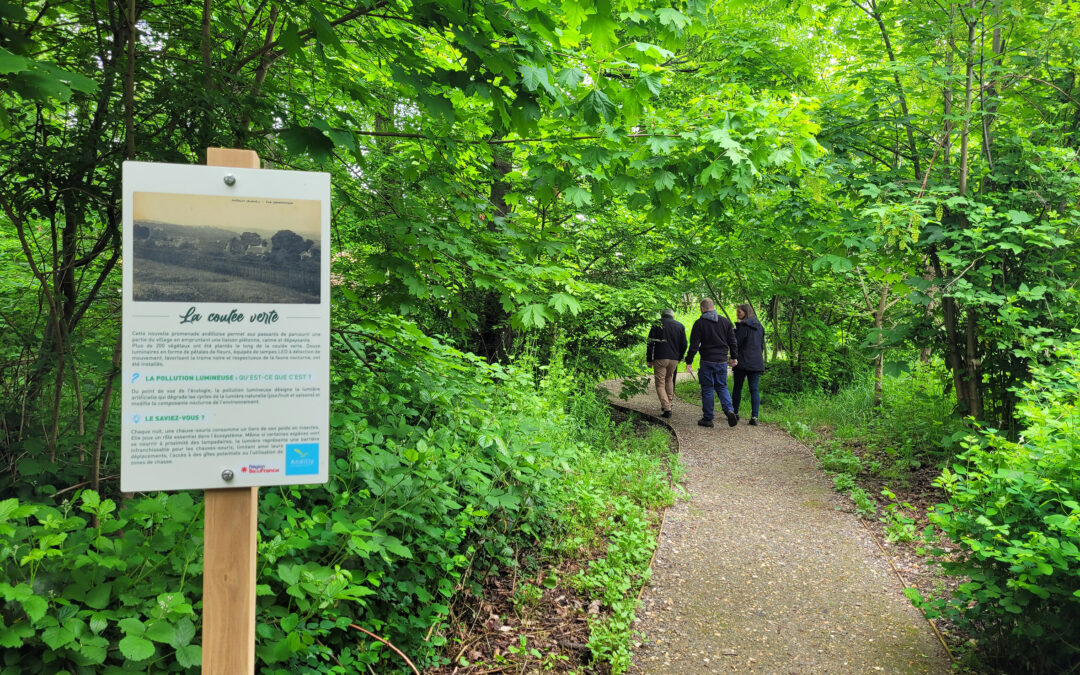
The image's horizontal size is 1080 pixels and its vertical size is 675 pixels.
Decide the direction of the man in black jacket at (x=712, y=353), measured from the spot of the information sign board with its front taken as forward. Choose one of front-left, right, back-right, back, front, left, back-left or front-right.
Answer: back-left

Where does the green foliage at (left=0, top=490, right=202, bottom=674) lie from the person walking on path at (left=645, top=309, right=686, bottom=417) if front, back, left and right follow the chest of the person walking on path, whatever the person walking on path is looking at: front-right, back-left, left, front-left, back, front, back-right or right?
back

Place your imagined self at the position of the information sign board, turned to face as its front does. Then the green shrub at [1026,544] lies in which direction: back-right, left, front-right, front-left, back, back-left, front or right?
left

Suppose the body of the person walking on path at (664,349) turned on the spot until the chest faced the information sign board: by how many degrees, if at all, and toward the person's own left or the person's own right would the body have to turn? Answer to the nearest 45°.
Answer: approximately 180°

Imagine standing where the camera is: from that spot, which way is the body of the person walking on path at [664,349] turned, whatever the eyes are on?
away from the camera

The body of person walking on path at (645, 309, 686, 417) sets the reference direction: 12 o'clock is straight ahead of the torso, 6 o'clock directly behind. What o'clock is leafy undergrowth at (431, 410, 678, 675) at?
The leafy undergrowth is roughly at 6 o'clock from the person walking on path.

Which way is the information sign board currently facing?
toward the camera

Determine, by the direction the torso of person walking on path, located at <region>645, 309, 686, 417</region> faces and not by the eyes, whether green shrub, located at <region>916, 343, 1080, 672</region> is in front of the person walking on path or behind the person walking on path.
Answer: behind

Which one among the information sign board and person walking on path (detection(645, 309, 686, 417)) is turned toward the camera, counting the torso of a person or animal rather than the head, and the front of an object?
the information sign board

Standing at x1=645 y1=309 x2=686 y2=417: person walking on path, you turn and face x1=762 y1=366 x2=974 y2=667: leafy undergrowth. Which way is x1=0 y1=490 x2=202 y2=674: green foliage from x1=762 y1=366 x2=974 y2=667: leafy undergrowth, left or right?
right

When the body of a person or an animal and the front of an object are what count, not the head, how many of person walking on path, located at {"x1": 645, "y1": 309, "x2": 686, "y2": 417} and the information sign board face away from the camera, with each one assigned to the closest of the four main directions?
1
